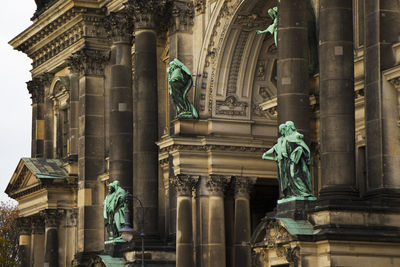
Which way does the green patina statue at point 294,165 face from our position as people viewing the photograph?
facing the viewer and to the left of the viewer
